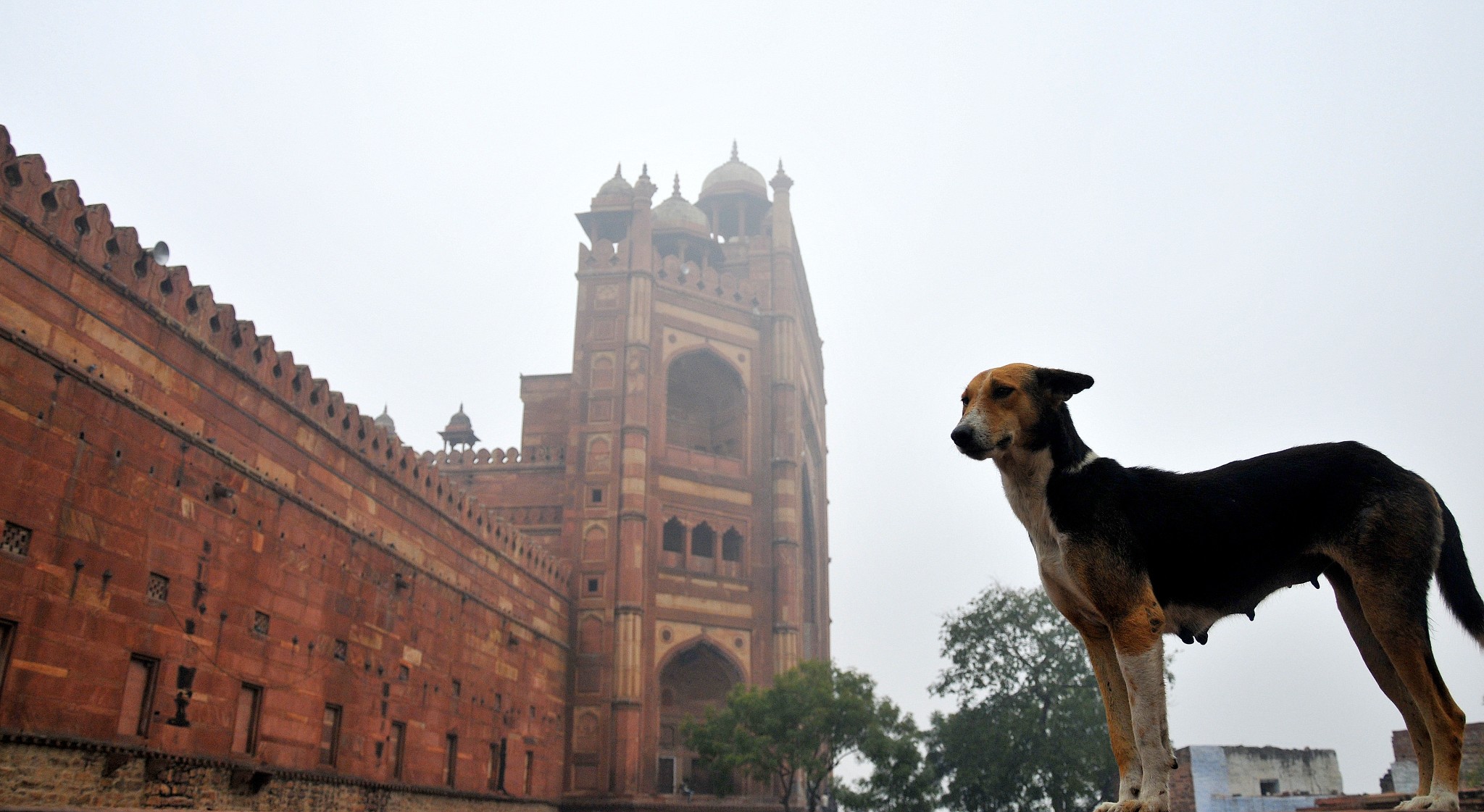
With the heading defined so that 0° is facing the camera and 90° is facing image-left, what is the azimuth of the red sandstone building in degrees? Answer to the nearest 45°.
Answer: approximately 315°

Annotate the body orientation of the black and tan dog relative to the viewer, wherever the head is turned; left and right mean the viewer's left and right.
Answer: facing to the left of the viewer

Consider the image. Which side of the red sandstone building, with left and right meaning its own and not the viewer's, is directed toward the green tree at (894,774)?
left

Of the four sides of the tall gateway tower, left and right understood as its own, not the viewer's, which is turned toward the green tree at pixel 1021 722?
front

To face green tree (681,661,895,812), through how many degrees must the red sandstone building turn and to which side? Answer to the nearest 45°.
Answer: approximately 90° to its left

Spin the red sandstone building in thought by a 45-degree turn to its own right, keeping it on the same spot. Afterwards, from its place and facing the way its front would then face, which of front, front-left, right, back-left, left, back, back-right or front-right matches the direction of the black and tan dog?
front
